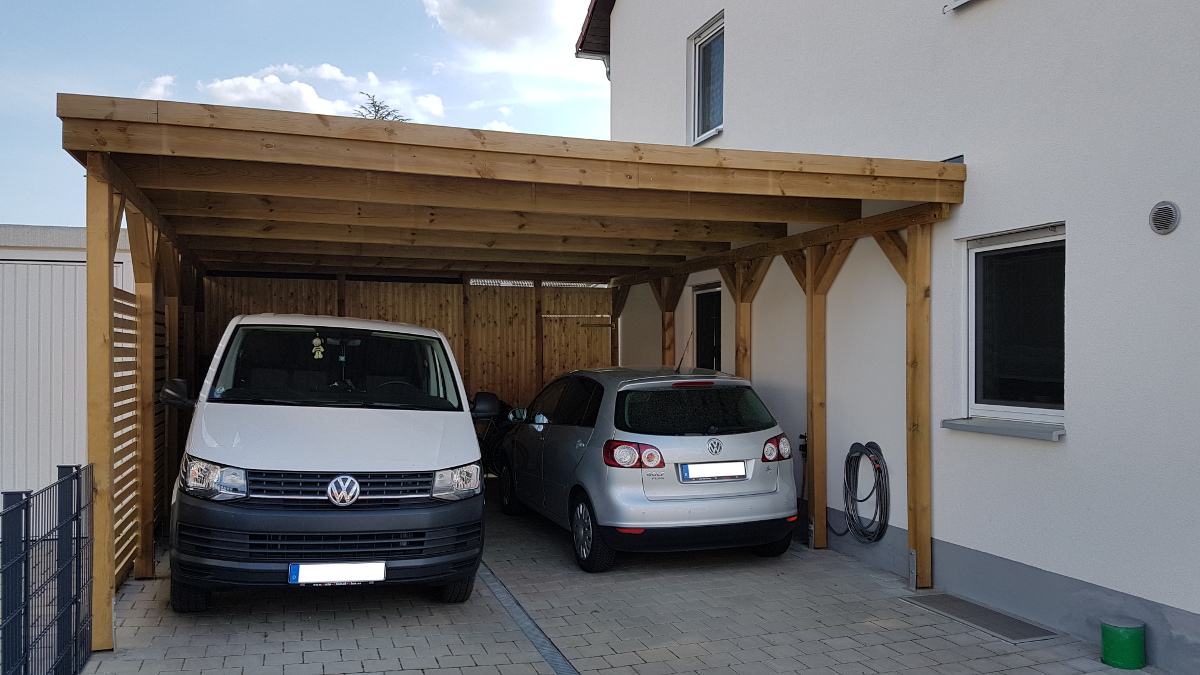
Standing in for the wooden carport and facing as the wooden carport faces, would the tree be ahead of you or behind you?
behind

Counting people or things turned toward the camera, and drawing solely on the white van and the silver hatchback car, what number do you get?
1

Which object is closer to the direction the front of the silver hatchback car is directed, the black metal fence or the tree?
the tree

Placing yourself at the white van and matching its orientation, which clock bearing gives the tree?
The tree is roughly at 6 o'clock from the white van.

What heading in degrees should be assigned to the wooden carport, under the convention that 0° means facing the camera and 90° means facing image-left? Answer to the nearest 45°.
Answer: approximately 0°

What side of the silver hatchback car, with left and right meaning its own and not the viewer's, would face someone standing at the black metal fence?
left

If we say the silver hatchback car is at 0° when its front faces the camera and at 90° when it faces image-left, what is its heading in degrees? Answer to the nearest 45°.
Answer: approximately 135°

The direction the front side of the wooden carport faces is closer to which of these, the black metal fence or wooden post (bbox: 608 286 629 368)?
the black metal fence

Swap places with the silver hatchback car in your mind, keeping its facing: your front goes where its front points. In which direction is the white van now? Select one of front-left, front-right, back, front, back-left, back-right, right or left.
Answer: left

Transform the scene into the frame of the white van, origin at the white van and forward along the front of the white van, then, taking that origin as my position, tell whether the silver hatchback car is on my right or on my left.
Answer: on my left
